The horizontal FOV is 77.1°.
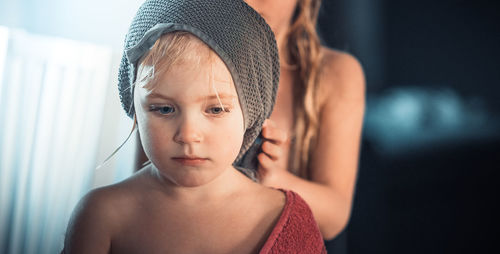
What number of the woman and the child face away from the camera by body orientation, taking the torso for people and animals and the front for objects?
0

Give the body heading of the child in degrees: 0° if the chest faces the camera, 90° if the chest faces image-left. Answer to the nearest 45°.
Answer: approximately 0°

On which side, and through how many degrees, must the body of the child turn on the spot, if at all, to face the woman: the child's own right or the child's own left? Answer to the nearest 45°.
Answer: approximately 135° to the child's own left

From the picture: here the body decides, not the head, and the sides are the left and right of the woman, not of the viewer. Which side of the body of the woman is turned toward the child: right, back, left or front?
front
